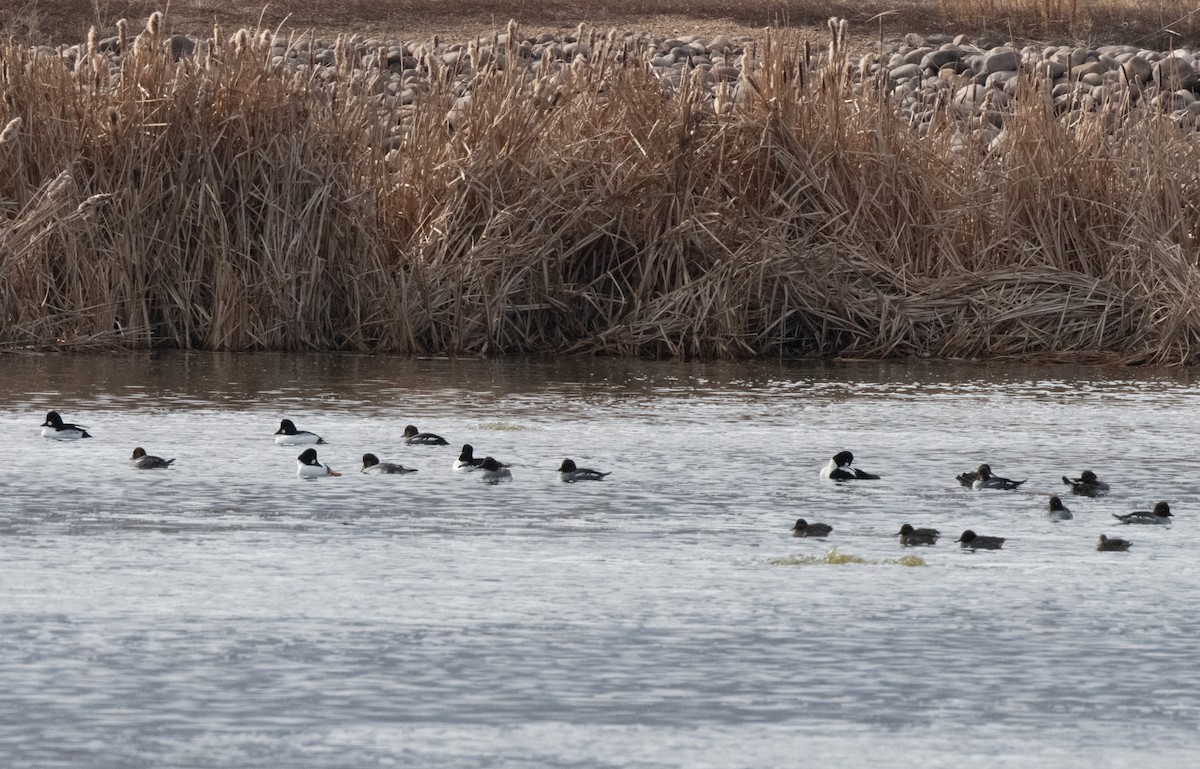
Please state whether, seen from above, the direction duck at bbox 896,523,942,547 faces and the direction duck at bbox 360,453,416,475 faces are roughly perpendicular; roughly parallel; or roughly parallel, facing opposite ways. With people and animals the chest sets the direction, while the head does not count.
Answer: roughly parallel

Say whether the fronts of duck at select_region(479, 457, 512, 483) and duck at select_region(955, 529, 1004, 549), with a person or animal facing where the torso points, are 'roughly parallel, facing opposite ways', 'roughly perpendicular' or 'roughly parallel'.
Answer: roughly parallel

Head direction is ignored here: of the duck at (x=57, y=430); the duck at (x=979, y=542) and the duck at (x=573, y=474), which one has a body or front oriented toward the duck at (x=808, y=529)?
the duck at (x=979, y=542)

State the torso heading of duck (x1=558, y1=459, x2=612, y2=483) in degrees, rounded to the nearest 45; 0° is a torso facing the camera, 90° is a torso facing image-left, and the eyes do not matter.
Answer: approximately 90°

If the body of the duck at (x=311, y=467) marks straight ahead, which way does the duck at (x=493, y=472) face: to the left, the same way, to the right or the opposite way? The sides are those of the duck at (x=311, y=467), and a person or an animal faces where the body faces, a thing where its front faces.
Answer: the same way

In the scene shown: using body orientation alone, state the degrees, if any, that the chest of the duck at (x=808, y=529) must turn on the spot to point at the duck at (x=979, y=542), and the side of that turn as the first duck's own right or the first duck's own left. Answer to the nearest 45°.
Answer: approximately 180°

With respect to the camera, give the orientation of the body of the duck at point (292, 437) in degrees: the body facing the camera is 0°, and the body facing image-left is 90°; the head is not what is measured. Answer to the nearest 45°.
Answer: approximately 90°

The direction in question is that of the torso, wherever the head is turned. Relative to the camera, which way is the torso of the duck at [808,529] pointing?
to the viewer's left

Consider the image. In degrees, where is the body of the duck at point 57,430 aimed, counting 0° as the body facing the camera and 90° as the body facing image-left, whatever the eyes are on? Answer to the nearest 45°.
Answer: approximately 90°

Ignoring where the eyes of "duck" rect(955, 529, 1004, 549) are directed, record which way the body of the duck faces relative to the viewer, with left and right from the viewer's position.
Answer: facing to the left of the viewer

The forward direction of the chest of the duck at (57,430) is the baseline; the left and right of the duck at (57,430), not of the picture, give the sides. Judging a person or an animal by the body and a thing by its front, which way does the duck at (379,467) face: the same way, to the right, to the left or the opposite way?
the same way

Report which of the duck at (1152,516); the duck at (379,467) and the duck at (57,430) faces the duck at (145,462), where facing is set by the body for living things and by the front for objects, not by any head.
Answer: the duck at (379,467)

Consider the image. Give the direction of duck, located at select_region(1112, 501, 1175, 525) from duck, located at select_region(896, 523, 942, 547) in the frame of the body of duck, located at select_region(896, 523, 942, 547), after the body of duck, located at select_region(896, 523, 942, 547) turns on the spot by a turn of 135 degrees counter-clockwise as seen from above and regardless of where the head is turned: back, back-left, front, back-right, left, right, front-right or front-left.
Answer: left

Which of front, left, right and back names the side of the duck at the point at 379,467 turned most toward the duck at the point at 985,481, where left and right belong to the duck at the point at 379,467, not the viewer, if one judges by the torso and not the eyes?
back

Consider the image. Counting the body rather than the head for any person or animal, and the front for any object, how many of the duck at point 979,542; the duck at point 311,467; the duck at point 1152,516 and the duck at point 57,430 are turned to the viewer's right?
1

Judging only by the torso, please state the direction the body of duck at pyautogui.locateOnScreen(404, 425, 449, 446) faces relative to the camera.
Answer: to the viewer's left

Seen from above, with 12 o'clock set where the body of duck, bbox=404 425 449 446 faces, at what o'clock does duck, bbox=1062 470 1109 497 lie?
duck, bbox=1062 470 1109 497 is roughly at 7 o'clock from duck, bbox=404 425 449 446.

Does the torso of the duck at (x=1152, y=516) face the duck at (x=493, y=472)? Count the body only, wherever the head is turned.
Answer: no

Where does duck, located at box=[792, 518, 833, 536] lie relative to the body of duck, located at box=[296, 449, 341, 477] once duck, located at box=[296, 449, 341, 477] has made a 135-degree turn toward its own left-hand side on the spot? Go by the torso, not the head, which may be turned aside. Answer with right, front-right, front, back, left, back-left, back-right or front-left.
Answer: front

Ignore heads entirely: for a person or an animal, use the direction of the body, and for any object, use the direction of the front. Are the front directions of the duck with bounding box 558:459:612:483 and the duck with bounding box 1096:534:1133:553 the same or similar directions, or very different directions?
same or similar directions

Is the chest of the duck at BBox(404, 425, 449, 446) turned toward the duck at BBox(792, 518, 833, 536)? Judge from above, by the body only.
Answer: no

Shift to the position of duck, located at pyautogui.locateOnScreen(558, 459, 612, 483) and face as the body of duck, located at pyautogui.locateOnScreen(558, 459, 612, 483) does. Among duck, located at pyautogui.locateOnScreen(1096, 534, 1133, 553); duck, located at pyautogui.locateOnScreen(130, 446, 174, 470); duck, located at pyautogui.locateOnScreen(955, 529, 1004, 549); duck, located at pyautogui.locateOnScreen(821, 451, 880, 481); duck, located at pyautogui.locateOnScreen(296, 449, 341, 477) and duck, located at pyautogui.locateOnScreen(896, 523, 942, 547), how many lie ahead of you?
2
